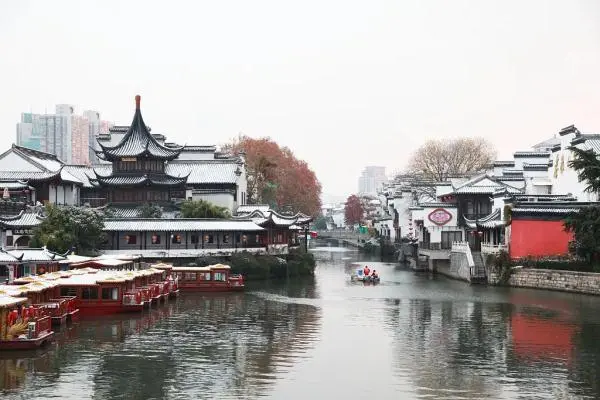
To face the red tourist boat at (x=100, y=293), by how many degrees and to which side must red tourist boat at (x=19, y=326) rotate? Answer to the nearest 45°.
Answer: approximately 90° to its left

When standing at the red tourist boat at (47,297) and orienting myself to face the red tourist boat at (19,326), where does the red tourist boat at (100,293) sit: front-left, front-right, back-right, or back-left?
back-left

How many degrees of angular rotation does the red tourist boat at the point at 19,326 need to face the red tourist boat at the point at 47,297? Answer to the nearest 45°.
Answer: approximately 90° to its left
